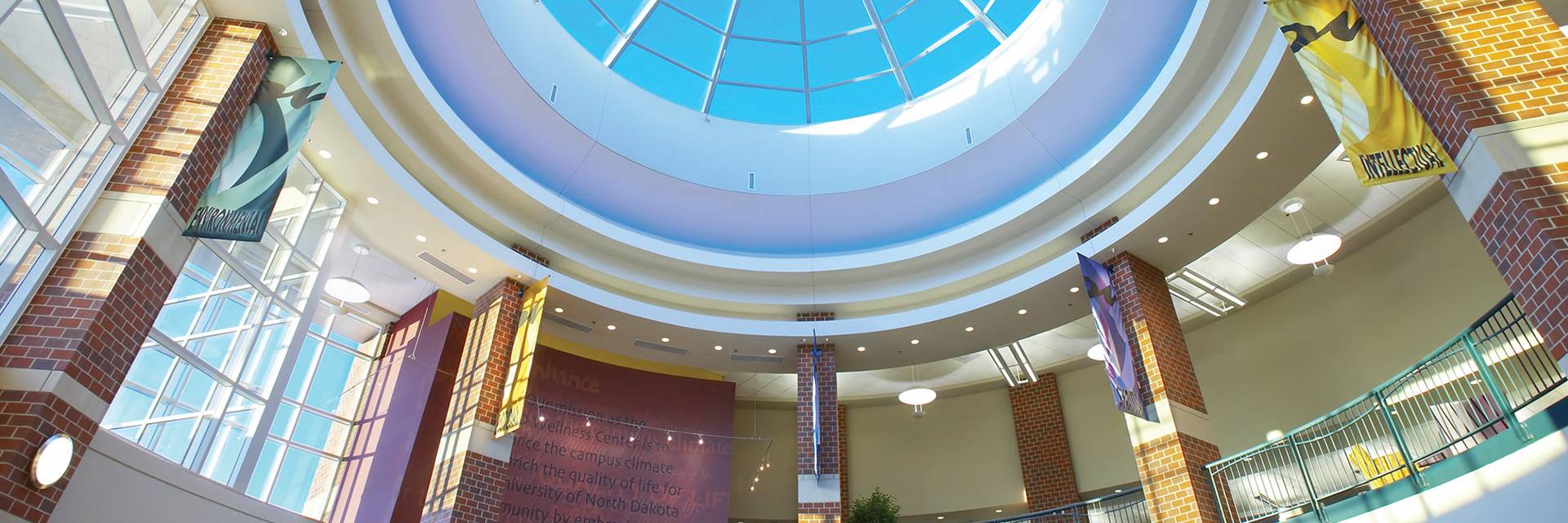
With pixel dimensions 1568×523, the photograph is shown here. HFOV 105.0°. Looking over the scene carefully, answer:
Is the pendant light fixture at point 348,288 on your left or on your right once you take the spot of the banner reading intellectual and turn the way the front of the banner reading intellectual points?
on your right

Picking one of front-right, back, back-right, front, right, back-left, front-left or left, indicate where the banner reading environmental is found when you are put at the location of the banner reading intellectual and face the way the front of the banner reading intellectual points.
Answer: front-right

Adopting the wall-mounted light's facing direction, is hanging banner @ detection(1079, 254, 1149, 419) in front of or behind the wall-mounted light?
in front

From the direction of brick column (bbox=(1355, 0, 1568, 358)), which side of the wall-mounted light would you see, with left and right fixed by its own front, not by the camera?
front

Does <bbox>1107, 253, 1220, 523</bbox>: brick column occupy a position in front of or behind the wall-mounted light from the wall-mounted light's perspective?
in front

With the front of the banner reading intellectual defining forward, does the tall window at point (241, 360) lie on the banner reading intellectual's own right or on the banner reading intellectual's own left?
on the banner reading intellectual's own right

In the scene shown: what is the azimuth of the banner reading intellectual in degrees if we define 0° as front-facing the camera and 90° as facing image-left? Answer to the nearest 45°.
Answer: approximately 0°

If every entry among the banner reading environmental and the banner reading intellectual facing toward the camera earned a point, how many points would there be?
2
